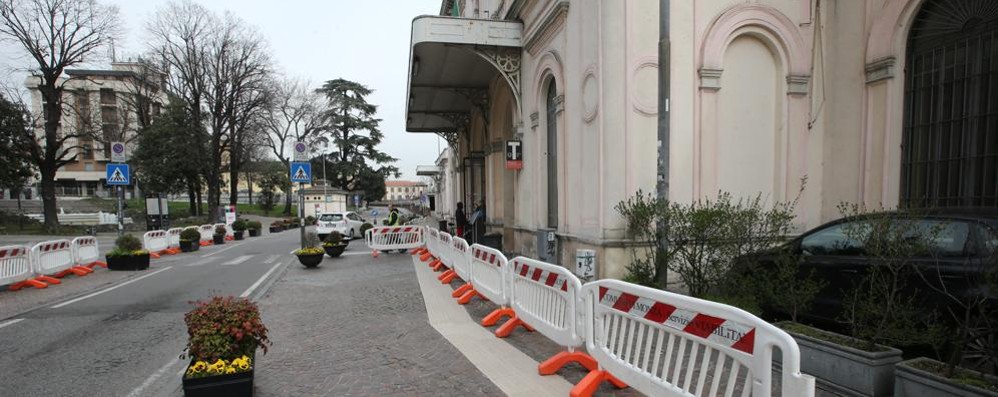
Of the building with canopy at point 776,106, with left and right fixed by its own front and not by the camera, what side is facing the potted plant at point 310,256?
front

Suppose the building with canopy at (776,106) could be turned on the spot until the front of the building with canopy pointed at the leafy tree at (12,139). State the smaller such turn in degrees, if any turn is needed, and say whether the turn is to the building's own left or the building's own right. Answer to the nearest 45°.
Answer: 0° — it already faces it

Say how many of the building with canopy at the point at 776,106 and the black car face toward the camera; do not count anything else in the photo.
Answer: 0

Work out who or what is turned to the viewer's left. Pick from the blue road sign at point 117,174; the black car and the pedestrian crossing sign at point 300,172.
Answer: the black car

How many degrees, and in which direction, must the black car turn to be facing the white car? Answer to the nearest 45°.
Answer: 0° — it already faces it

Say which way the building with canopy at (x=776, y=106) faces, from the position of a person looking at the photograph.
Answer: facing to the left of the viewer

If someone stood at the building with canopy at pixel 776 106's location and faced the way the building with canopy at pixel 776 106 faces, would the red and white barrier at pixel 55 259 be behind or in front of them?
in front

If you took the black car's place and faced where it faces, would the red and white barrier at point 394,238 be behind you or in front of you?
in front

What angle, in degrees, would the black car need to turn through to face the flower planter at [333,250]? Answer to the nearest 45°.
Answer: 0° — it already faces it

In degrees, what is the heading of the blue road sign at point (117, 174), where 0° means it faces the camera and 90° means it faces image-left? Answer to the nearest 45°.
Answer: approximately 0°

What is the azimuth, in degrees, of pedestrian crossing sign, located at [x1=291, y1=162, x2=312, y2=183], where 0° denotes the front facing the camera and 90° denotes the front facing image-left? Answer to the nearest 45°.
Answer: approximately 0°

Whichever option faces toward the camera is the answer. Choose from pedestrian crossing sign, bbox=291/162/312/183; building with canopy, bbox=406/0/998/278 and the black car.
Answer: the pedestrian crossing sign

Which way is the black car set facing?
to the viewer's left

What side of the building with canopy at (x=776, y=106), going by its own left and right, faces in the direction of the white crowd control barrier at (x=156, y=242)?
front

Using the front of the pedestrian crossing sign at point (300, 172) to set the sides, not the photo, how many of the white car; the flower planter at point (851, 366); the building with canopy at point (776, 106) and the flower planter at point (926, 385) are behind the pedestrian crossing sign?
1
